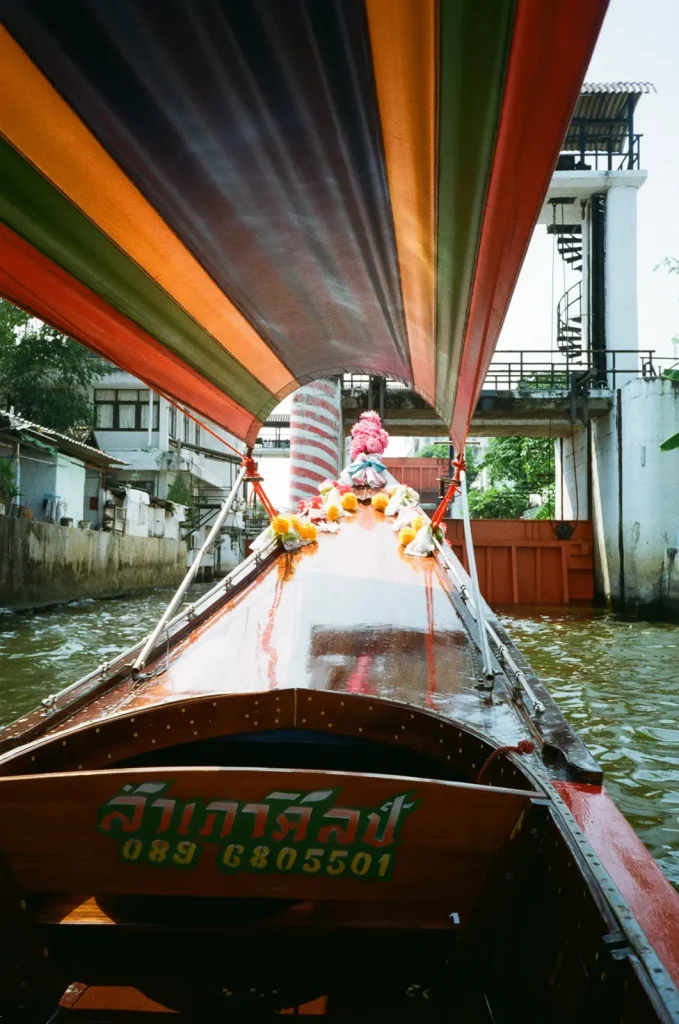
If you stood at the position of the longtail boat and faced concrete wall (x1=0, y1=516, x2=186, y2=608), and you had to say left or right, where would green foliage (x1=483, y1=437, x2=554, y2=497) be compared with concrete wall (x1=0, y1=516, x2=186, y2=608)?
right

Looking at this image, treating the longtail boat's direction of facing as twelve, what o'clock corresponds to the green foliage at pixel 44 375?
The green foliage is roughly at 11 o'clock from the longtail boat.

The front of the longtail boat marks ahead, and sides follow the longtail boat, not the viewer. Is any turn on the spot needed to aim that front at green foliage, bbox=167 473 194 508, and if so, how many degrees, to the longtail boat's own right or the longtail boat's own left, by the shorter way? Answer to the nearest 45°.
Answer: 0° — it already faces it

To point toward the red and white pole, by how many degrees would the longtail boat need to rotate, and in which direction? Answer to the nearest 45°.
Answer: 0° — it already faces it

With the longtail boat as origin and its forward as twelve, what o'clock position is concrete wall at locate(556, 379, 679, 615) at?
The concrete wall is roughly at 1 o'clock from the longtail boat.

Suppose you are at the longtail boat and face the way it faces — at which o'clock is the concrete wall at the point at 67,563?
The concrete wall is roughly at 11 o'clock from the longtail boat.

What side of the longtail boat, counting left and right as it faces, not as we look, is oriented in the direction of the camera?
back

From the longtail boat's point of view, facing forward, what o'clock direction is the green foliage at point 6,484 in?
The green foliage is roughly at 11 o'clock from the longtail boat.

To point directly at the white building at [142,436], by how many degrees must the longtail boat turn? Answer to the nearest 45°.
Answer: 0° — it already faces it
